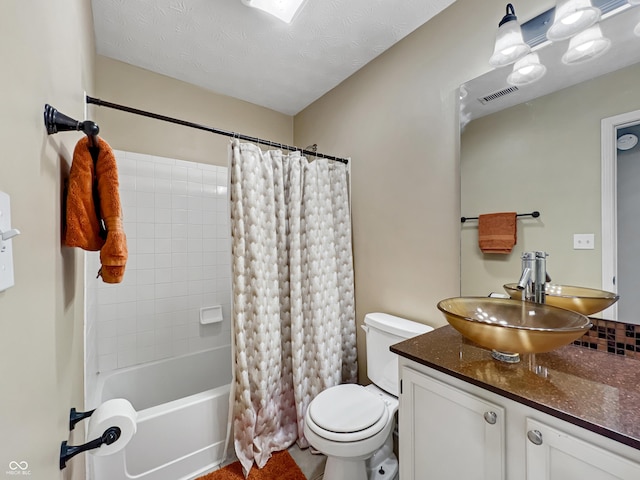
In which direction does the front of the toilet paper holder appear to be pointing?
to the viewer's right

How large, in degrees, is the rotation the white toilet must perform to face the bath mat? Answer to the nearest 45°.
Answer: approximately 45° to its right

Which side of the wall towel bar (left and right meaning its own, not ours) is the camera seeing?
right

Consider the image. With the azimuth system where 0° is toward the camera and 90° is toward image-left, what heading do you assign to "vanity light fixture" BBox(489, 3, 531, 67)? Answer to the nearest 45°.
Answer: approximately 45°

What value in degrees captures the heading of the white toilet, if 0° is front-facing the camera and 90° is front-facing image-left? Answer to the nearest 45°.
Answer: approximately 45°

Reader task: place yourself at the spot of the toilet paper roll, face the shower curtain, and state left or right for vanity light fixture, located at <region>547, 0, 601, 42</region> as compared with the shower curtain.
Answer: right

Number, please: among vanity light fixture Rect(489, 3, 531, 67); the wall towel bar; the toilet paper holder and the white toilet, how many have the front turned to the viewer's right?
2

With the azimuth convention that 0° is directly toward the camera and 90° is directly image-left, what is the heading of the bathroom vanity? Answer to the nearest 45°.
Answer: approximately 45°

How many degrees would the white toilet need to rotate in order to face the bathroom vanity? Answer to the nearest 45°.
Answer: approximately 90° to its left
